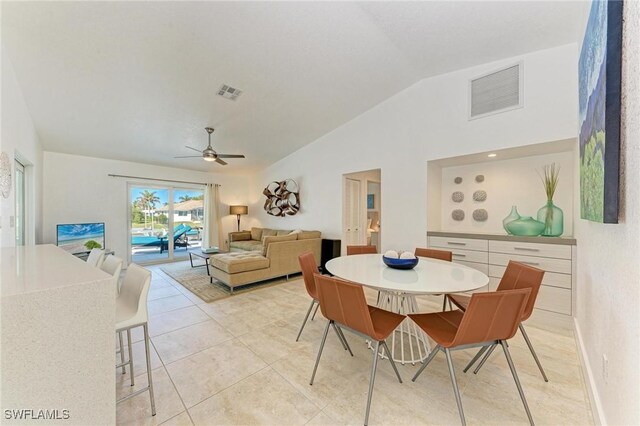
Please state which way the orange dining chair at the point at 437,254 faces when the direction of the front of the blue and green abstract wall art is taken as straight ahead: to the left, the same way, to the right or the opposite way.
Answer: to the left

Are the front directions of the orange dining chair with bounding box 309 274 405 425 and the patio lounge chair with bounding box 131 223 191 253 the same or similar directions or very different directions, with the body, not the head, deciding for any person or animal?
very different directions

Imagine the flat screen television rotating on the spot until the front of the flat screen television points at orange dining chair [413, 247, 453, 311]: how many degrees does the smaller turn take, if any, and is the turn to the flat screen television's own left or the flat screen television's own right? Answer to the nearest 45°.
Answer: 0° — it already faces it

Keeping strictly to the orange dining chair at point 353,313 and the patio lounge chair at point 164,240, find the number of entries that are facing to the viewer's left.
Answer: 1

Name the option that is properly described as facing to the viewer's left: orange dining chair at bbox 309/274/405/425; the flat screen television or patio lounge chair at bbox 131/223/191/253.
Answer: the patio lounge chair

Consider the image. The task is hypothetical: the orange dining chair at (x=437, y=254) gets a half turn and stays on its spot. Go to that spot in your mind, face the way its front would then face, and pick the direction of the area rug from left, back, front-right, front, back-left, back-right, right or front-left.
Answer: back-left

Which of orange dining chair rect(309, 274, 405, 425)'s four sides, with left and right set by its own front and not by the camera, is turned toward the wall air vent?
front

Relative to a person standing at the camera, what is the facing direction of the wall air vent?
facing the viewer and to the left of the viewer

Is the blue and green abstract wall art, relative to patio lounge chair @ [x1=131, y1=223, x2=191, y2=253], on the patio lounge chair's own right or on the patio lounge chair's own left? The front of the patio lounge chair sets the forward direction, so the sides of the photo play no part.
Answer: on the patio lounge chair's own left

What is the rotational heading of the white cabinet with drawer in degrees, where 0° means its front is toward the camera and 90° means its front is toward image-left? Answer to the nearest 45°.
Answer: approximately 45°

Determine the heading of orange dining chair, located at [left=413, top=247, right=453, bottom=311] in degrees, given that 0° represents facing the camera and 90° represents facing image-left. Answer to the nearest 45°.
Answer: approximately 45°

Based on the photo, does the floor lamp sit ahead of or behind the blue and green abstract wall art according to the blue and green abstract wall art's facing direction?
ahead

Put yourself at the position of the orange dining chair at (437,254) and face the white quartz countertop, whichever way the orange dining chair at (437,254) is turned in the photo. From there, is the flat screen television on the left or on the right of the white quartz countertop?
right

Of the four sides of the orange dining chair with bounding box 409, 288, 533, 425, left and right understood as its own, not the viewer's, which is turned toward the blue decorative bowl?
front

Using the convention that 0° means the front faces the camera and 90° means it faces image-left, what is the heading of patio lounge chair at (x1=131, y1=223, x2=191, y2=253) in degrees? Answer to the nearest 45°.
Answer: approximately 90°

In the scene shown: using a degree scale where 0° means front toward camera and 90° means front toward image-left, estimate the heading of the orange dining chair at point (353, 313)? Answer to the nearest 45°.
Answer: approximately 225°
